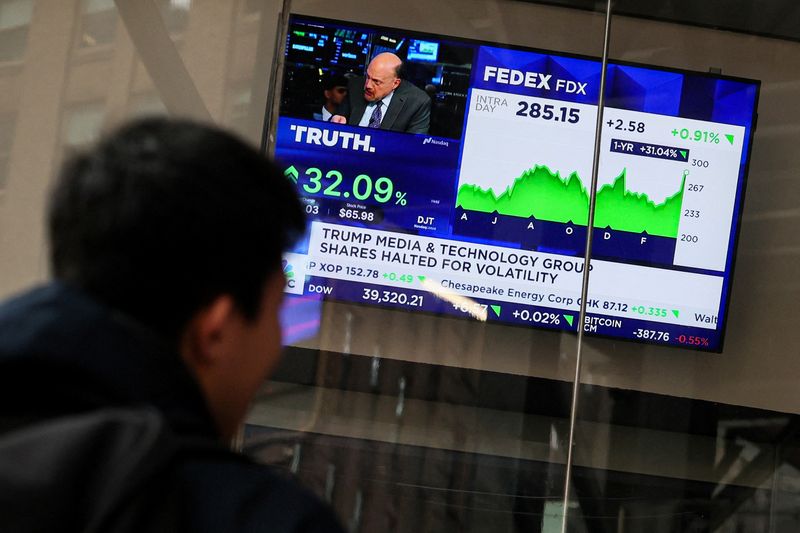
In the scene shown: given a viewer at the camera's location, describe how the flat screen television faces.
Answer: facing the viewer

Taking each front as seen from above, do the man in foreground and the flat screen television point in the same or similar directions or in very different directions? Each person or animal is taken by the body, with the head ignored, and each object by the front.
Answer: very different directions

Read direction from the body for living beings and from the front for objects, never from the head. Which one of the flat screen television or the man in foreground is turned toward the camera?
the flat screen television

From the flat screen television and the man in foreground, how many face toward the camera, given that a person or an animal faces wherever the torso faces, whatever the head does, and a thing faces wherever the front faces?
1

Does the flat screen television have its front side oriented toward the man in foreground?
yes

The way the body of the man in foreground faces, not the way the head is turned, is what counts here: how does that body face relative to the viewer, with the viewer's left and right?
facing away from the viewer and to the right of the viewer

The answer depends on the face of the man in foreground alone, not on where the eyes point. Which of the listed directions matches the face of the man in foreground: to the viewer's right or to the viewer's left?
to the viewer's right

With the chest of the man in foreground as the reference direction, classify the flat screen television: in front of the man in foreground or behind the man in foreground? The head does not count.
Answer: in front
